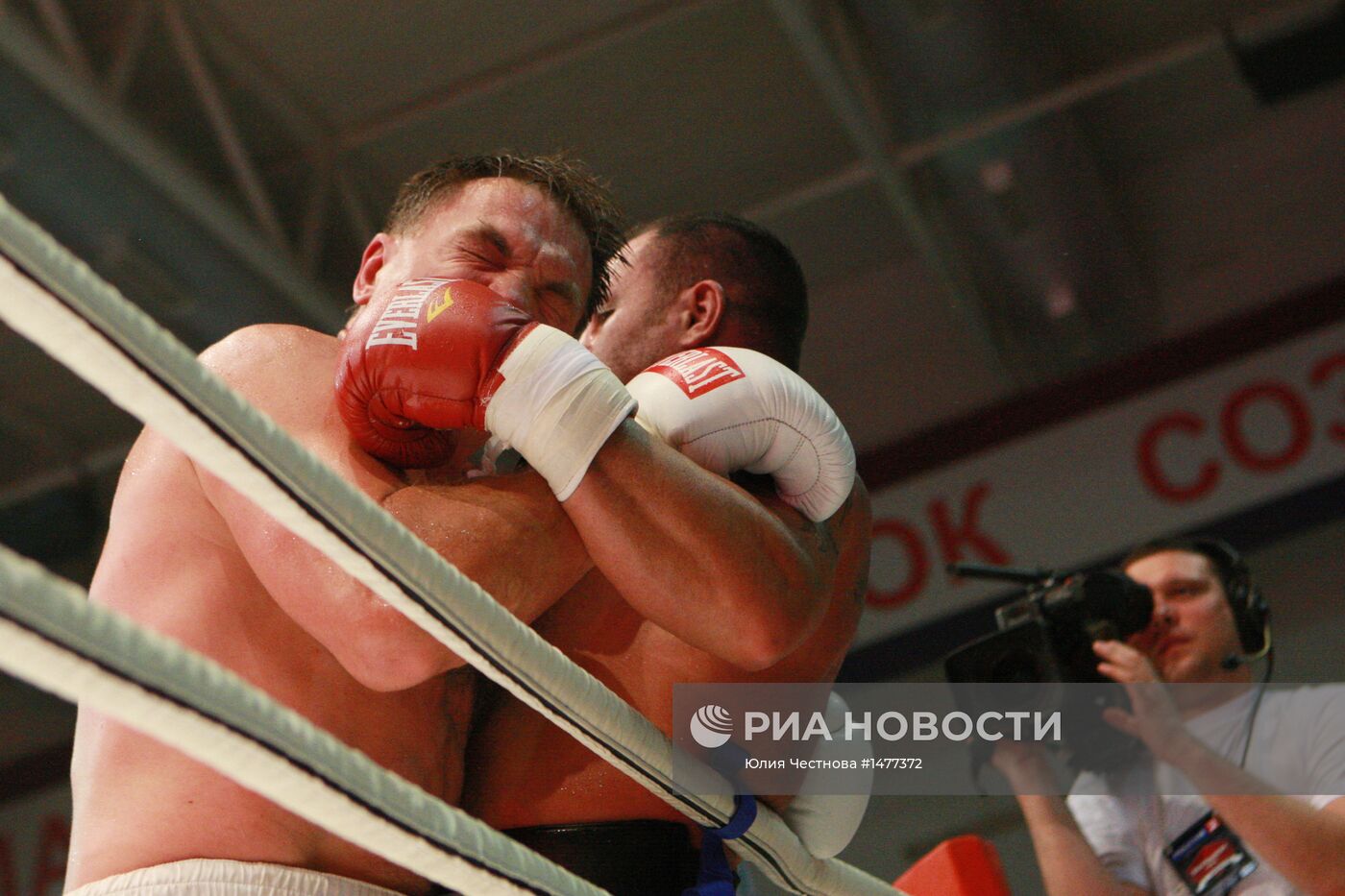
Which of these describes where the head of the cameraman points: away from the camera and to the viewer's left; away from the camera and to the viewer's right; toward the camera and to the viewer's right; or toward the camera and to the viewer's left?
toward the camera and to the viewer's left

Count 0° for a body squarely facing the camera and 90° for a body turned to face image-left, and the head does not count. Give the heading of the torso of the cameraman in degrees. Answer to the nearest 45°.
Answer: approximately 45°
